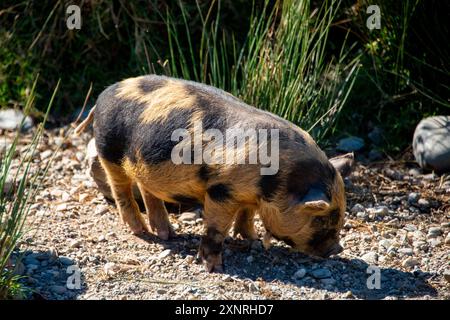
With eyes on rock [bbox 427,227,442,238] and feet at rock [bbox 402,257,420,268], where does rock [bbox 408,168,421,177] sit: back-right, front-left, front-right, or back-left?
front-left

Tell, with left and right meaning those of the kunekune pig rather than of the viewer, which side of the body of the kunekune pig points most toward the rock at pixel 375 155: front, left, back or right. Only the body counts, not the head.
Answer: left

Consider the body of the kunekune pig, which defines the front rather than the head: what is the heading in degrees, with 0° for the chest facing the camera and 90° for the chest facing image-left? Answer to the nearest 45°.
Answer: approximately 315°

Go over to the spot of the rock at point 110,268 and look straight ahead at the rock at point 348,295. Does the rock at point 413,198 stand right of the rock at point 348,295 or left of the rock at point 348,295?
left

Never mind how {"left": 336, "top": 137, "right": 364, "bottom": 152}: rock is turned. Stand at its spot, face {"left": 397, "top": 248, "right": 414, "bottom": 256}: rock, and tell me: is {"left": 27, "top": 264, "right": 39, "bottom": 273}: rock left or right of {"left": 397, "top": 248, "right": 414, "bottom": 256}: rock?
right

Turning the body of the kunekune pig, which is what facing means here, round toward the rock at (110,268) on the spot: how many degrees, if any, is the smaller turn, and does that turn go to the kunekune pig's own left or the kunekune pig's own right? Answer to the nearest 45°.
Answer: approximately 135° to the kunekune pig's own right

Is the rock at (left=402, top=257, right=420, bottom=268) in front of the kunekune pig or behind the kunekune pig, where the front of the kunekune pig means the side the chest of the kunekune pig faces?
in front

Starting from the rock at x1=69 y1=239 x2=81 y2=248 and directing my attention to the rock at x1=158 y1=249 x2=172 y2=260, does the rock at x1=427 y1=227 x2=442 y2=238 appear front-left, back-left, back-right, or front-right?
front-left

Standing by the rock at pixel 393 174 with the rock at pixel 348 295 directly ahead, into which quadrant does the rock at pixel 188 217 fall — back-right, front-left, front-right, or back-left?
front-right

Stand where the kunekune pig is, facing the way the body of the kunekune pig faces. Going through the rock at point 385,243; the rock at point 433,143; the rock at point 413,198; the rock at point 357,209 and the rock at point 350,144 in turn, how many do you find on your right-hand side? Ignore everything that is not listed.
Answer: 0

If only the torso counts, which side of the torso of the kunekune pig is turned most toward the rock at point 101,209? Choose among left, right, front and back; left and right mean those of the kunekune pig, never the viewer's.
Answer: back
